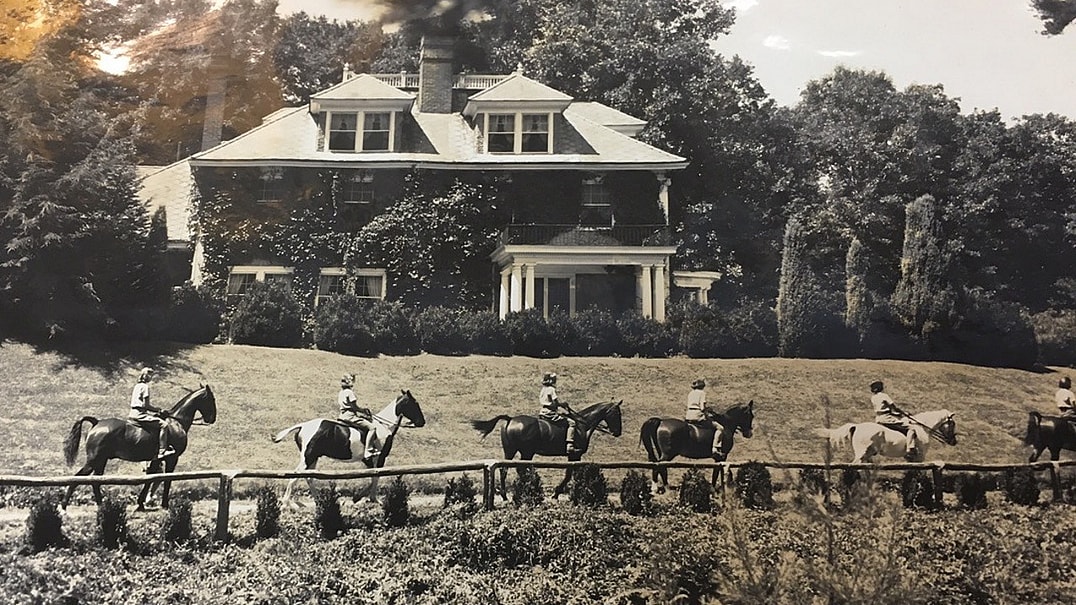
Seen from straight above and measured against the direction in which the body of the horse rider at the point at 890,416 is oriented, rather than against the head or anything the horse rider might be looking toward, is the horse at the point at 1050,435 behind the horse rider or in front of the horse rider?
in front

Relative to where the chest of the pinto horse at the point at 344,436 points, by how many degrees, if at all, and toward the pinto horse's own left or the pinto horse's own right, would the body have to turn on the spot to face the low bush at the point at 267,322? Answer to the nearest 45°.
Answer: approximately 135° to the pinto horse's own left

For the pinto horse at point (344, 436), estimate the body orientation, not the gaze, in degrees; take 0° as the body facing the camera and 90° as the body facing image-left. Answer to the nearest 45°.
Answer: approximately 270°

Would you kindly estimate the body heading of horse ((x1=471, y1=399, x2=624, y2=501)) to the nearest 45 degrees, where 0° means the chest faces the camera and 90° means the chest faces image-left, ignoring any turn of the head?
approximately 270°

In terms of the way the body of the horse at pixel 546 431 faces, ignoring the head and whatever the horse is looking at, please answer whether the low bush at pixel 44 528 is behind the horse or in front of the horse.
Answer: behind

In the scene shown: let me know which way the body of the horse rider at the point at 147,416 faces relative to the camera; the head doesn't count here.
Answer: to the viewer's right

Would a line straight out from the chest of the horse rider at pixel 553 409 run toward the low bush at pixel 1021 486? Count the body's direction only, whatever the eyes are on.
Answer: yes

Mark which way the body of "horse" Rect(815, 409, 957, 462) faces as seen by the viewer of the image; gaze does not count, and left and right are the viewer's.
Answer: facing to the right of the viewer

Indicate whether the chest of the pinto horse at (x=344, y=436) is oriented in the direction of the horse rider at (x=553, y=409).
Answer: yes

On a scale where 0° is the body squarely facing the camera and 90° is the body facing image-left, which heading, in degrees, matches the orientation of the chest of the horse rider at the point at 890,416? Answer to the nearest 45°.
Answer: approximately 270°
